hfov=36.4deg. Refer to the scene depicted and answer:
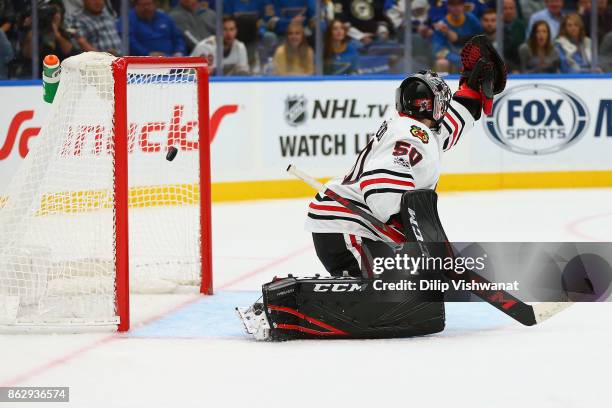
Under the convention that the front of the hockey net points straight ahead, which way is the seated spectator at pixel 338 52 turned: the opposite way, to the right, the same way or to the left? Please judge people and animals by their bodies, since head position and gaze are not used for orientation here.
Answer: to the right

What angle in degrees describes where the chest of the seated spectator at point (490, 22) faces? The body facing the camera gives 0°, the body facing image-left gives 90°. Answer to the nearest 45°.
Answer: approximately 0°

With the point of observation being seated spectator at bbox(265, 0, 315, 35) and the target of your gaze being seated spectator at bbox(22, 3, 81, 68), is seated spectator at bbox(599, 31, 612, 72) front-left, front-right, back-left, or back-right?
back-left
